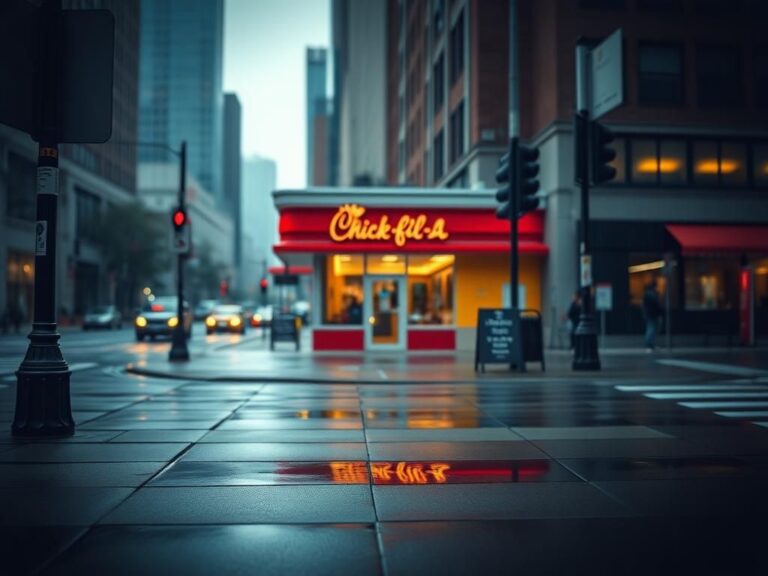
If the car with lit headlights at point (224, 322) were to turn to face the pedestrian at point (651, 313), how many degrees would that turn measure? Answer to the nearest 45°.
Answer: approximately 45° to its left

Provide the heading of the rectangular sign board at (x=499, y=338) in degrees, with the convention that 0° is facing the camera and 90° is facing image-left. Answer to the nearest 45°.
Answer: approximately 0°

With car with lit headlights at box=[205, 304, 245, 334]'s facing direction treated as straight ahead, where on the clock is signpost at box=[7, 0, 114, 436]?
The signpost is roughly at 12 o'clock from the car with lit headlights.

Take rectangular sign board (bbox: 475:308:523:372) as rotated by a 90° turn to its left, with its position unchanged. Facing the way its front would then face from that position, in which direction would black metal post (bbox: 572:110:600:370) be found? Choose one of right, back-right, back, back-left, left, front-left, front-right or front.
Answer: front

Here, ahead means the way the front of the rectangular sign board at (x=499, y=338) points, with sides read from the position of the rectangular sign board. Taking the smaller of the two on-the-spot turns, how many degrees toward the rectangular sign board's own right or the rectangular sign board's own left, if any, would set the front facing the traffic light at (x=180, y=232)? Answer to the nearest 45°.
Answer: approximately 90° to the rectangular sign board's own right

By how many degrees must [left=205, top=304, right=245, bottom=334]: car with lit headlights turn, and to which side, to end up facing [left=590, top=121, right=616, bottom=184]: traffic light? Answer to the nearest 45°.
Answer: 0° — it already faces it

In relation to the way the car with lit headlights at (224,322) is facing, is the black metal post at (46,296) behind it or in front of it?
in front

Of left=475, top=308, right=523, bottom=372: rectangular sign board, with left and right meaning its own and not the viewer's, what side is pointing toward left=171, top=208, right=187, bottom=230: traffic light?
right

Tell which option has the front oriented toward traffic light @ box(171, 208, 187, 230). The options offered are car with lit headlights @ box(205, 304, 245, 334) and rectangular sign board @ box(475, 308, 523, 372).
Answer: the car with lit headlights
